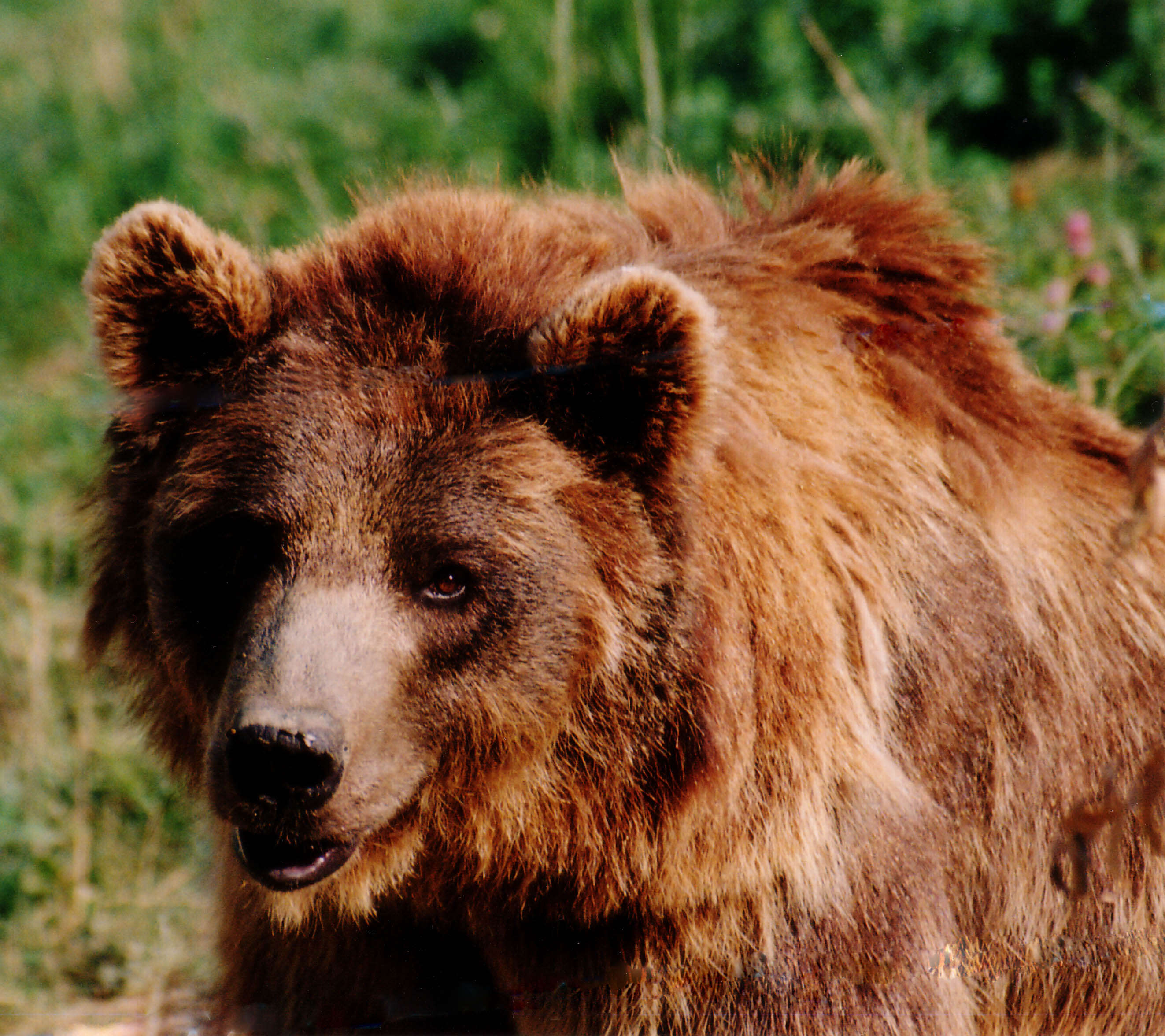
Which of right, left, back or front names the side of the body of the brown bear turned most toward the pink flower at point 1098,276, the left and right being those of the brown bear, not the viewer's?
back

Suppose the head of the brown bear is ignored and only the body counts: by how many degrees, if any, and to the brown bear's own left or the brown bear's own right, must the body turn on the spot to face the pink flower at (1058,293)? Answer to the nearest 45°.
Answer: approximately 180°

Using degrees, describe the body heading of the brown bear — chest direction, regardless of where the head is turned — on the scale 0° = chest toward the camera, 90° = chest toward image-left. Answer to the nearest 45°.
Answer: approximately 45°
